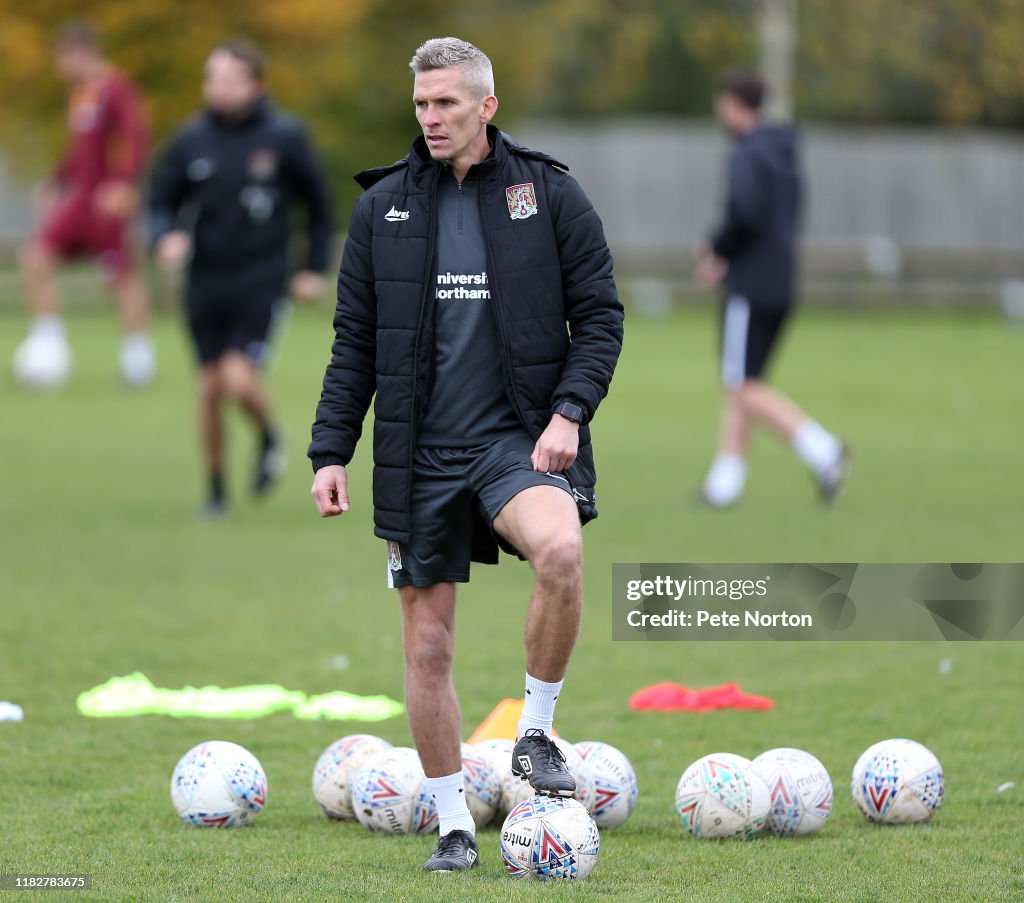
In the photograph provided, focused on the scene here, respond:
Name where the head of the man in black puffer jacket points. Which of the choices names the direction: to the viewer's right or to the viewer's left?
to the viewer's left

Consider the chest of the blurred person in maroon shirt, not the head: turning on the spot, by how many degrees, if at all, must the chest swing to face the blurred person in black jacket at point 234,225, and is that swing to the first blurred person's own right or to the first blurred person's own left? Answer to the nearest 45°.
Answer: approximately 45° to the first blurred person's own left

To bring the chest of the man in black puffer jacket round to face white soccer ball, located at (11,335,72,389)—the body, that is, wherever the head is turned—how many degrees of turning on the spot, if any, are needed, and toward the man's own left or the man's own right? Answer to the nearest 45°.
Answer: approximately 180°

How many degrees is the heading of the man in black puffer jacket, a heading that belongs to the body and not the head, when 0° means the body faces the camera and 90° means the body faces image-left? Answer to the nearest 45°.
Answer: approximately 0°
